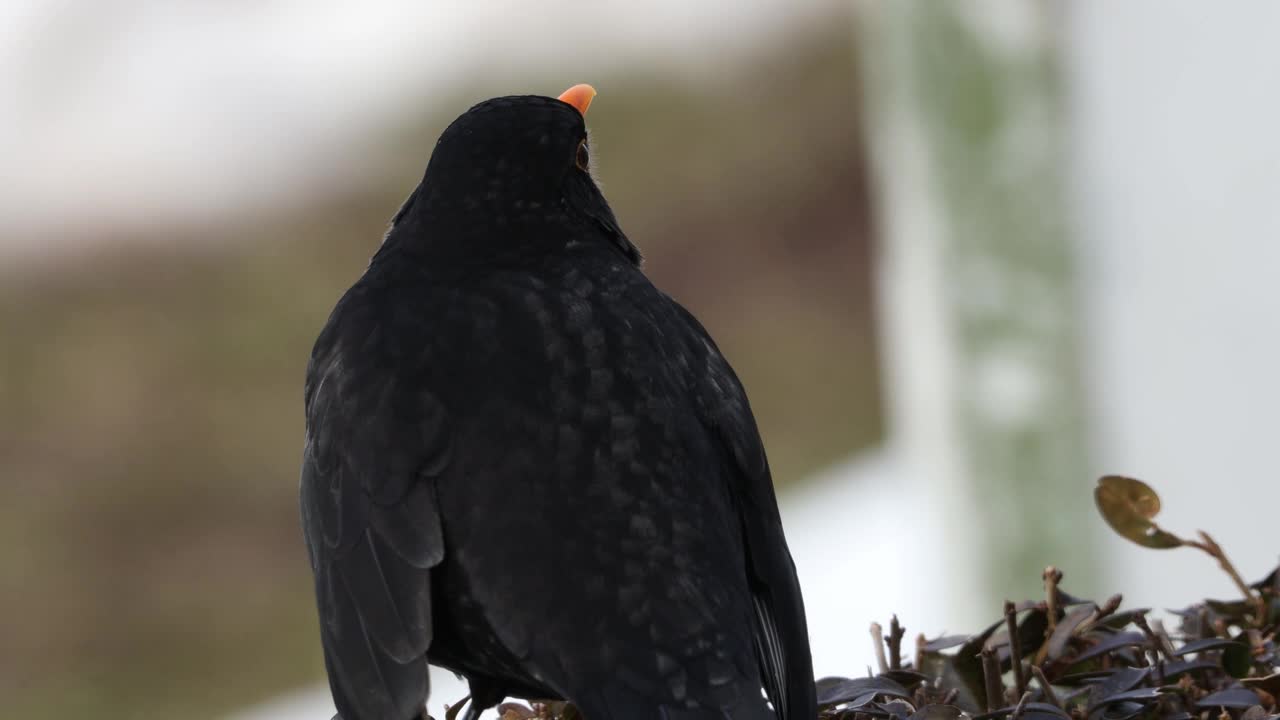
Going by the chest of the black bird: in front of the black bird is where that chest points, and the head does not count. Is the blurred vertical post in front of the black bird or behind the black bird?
in front

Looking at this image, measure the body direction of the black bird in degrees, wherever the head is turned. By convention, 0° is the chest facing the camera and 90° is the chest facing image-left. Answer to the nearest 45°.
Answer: approximately 180°
